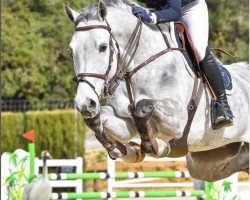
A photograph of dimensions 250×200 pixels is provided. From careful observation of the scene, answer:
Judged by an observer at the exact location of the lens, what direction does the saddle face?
facing the viewer and to the left of the viewer
